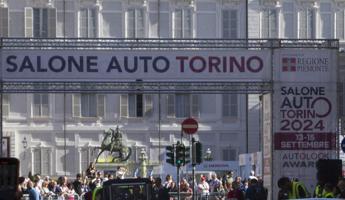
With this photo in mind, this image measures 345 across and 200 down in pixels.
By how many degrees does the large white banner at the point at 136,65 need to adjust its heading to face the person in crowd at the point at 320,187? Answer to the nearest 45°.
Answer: approximately 45° to its left
